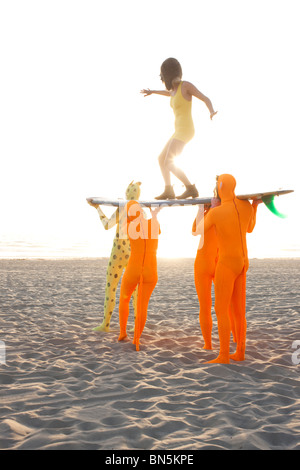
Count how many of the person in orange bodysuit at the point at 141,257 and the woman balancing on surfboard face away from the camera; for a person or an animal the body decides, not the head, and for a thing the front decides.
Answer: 1

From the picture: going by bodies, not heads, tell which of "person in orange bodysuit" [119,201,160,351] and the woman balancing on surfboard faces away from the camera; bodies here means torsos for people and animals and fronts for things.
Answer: the person in orange bodysuit

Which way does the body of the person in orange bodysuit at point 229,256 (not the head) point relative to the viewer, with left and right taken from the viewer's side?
facing away from the viewer and to the left of the viewer

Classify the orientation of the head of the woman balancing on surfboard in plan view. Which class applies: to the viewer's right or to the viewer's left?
to the viewer's left

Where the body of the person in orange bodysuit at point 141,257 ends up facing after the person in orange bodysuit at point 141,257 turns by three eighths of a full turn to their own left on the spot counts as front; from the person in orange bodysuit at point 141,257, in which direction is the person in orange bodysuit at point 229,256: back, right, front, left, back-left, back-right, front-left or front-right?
left

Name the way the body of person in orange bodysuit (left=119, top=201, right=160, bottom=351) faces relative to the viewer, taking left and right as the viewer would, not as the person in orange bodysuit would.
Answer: facing away from the viewer
